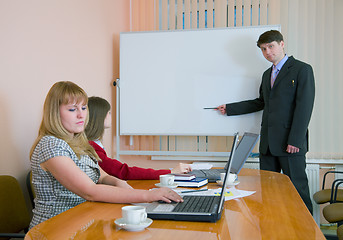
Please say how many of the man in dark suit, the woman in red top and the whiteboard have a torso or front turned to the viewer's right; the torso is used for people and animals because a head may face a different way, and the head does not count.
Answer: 1

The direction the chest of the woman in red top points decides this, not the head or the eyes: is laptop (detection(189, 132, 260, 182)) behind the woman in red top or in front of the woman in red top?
in front

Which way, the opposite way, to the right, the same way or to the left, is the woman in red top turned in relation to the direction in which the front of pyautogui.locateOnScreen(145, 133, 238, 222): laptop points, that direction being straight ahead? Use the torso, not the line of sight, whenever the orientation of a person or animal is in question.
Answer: the opposite way

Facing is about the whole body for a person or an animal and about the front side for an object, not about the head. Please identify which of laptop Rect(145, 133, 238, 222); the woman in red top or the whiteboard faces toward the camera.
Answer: the whiteboard

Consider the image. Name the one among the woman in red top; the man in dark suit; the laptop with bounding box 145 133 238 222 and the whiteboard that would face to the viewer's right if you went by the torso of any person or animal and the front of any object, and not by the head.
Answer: the woman in red top

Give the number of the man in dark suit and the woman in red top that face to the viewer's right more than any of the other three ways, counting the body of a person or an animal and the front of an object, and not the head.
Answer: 1

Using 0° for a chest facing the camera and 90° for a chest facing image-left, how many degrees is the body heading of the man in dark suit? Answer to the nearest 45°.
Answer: approximately 45°

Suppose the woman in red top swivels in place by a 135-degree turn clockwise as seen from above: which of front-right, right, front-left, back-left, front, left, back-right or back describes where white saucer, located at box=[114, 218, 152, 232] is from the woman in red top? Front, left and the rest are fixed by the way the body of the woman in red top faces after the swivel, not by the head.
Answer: front-left

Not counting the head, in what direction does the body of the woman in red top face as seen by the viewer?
to the viewer's right

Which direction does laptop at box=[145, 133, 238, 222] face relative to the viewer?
to the viewer's left

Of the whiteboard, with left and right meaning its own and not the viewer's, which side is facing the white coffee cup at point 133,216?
front

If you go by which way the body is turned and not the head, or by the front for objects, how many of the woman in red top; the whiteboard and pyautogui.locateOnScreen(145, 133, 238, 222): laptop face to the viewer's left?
1

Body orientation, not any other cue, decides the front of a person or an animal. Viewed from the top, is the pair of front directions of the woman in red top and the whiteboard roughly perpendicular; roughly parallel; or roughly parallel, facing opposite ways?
roughly perpendicular

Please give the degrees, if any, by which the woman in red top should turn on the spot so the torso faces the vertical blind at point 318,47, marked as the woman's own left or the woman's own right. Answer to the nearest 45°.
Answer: approximately 45° to the woman's own left
